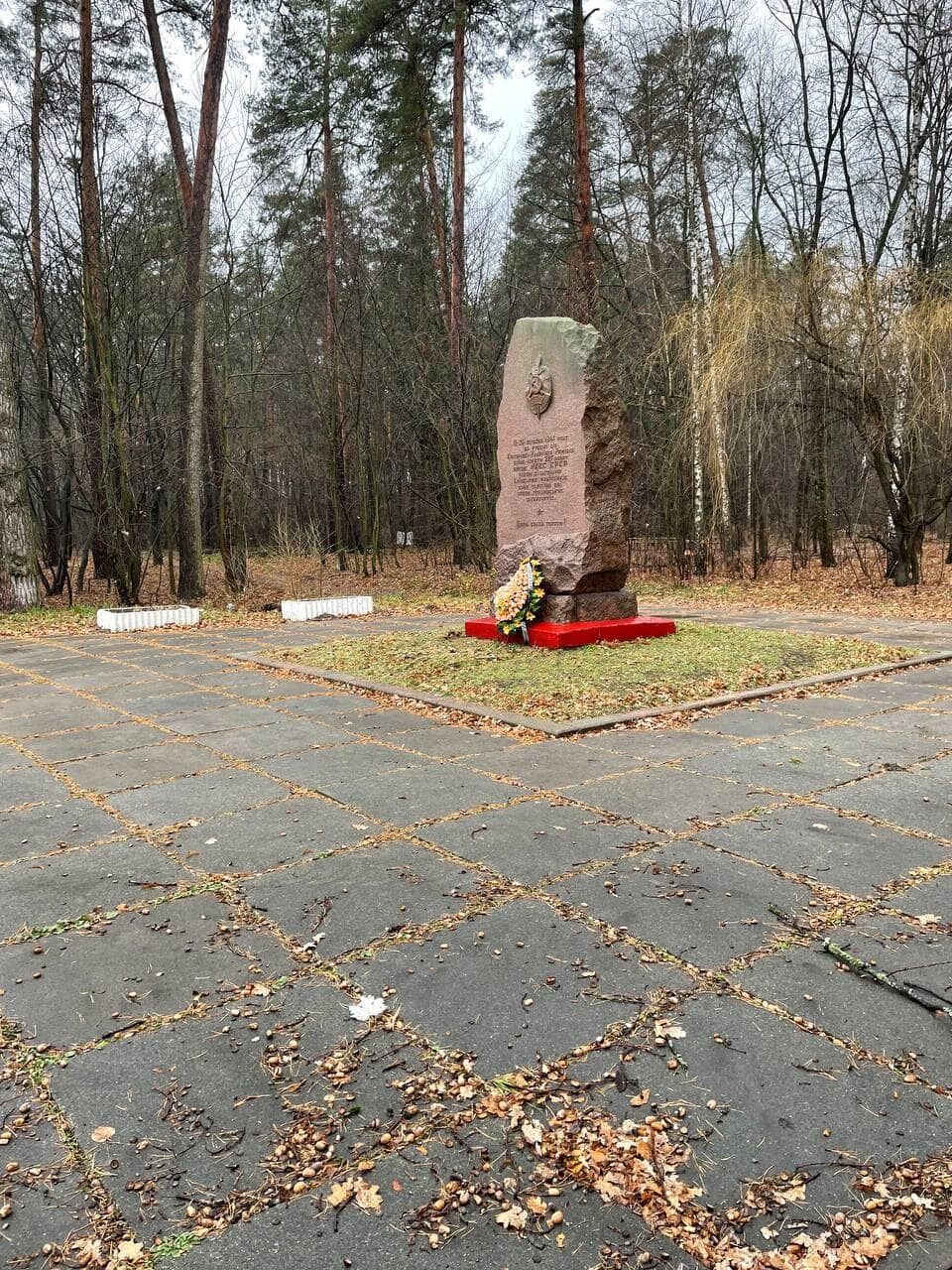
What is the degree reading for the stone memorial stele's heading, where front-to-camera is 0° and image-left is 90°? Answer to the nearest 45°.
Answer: approximately 45°

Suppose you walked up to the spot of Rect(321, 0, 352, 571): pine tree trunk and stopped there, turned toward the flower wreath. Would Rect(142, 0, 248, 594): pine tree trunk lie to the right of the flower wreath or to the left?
right

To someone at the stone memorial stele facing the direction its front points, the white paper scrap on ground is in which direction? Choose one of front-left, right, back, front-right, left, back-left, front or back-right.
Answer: front-left

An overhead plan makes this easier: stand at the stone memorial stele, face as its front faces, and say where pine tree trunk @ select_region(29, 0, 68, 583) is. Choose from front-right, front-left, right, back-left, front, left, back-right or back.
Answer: right

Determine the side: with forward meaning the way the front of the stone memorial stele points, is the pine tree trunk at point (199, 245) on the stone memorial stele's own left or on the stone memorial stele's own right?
on the stone memorial stele's own right

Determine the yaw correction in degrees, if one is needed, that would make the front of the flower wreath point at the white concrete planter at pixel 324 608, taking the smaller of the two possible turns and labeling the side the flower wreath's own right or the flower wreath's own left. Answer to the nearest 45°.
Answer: approximately 90° to the flower wreath's own right

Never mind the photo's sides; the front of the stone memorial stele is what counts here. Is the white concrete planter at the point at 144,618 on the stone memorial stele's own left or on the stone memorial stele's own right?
on the stone memorial stele's own right

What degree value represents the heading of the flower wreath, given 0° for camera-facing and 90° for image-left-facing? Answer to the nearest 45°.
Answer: approximately 45°

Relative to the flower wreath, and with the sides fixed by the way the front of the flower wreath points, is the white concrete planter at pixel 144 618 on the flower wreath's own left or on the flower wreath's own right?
on the flower wreath's own right

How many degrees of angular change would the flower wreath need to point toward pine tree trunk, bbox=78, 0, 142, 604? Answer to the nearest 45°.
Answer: approximately 90° to its right
